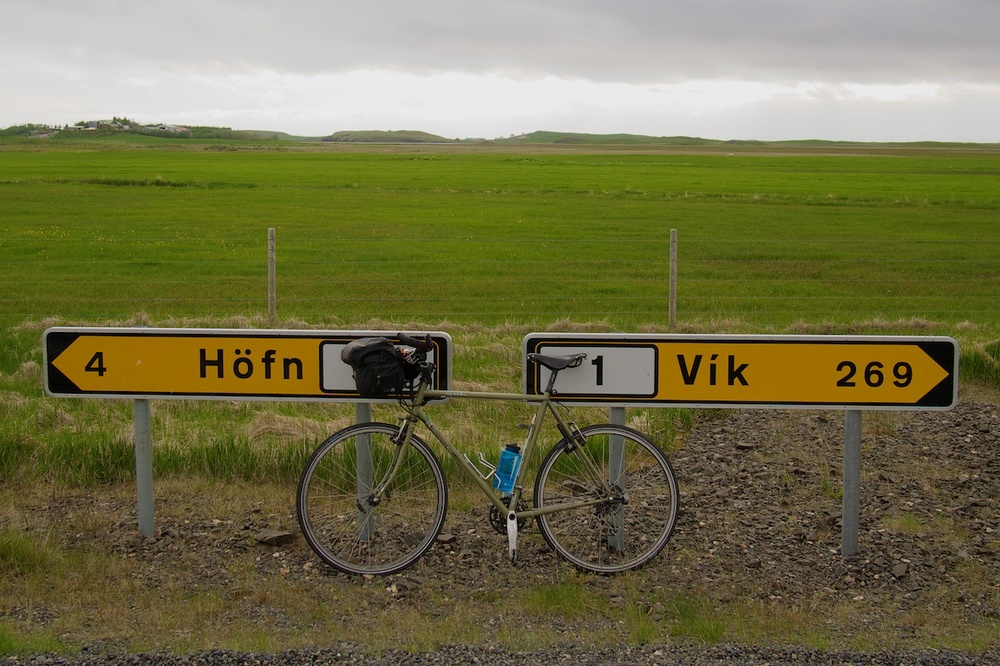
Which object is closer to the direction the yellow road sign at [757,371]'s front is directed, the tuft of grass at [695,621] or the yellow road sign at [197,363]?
the tuft of grass

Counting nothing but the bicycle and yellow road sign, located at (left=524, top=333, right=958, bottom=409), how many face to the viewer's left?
1

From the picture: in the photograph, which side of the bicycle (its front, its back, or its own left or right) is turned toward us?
left

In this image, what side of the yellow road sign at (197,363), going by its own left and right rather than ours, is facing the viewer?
front

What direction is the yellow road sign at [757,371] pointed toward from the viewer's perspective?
toward the camera

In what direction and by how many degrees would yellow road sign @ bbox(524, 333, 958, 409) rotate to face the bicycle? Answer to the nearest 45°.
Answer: approximately 90° to its right

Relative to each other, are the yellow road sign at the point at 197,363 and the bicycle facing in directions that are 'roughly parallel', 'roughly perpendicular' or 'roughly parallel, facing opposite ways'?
roughly perpendicular

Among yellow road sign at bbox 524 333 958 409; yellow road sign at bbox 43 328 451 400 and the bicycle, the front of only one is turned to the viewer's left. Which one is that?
the bicycle

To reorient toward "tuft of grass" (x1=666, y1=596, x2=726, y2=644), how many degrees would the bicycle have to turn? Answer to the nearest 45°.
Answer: approximately 135° to its left

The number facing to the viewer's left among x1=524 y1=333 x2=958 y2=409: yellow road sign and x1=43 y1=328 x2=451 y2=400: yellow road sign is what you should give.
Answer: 0

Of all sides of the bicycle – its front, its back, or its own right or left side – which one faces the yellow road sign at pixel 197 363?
front

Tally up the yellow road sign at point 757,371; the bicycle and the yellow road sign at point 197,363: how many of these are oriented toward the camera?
2

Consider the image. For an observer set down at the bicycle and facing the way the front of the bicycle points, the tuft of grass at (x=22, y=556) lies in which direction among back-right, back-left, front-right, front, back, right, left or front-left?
front

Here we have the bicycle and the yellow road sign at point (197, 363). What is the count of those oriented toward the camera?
1
